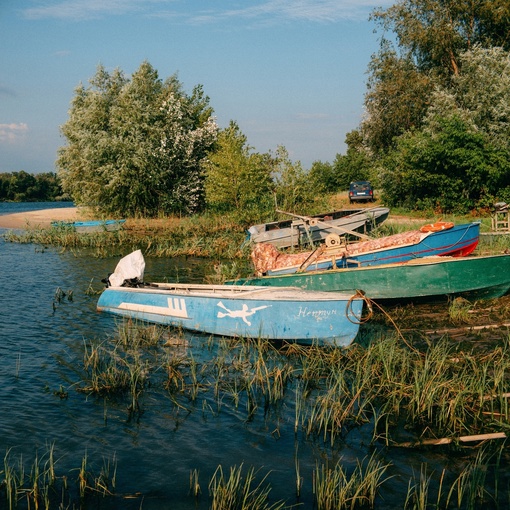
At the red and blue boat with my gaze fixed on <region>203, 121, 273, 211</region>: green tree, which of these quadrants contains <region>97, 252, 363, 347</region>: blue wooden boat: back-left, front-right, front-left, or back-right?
back-left

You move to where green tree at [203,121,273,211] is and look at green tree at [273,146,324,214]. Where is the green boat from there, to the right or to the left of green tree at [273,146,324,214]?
right

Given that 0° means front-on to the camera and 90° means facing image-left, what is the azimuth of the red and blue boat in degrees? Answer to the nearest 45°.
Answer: approximately 270°

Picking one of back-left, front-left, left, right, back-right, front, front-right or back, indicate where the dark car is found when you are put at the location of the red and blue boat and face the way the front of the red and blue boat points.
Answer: left

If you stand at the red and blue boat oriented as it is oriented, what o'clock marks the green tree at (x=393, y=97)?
The green tree is roughly at 9 o'clock from the red and blue boat.
